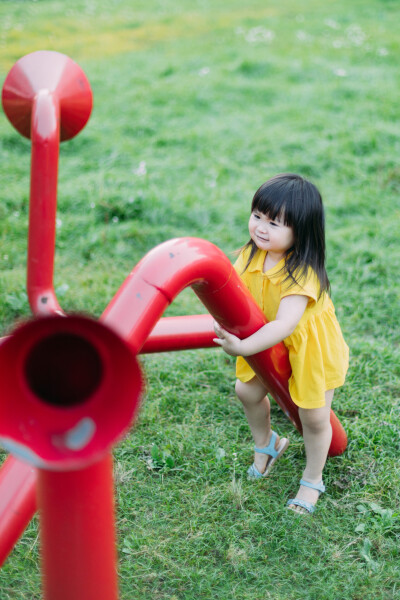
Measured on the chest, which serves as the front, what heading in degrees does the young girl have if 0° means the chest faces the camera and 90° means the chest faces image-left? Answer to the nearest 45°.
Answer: approximately 45°
